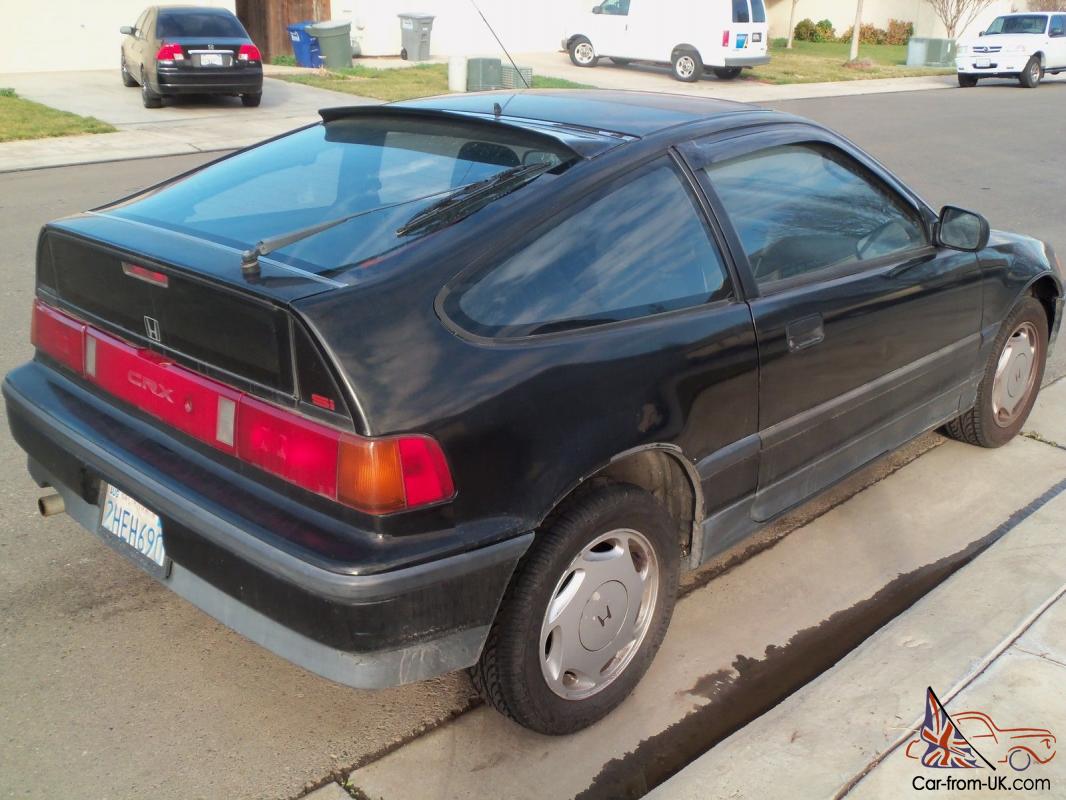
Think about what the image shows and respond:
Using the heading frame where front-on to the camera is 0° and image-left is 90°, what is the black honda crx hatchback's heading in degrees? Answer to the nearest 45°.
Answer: approximately 225°

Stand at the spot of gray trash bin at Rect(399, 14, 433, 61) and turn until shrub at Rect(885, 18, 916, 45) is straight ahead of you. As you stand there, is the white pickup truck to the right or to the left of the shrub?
right

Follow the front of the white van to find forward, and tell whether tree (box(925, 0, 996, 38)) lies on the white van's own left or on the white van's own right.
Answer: on the white van's own right

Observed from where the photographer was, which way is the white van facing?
facing away from the viewer and to the left of the viewer

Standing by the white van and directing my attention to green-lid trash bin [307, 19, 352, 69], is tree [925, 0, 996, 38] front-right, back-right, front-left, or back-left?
back-right

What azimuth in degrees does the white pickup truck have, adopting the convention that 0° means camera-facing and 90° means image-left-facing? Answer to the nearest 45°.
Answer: approximately 45°

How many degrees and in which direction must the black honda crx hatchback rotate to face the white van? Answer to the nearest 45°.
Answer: approximately 45° to its left

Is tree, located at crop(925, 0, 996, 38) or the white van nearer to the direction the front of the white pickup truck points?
the white van

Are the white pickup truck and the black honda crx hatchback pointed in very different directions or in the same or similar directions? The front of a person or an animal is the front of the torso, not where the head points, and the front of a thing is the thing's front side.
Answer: very different directions

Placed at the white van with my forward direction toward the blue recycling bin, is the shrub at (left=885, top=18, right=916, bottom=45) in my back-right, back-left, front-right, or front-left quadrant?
back-right

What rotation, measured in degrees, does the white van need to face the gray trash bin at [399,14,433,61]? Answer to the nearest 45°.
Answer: approximately 45° to its left
